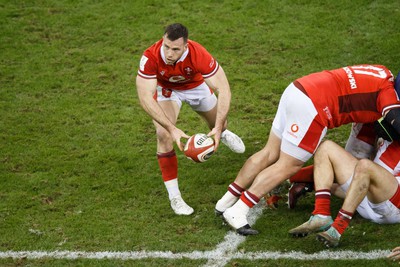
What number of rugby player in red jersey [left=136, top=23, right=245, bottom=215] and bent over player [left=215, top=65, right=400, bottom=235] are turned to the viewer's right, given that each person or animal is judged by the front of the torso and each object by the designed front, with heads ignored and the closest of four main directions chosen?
1

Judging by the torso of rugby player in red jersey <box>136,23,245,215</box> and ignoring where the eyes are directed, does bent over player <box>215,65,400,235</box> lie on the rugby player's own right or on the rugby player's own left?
on the rugby player's own left

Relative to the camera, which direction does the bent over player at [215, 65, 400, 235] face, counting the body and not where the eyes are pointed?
to the viewer's right

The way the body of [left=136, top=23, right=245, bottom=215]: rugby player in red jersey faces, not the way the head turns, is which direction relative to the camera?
toward the camera

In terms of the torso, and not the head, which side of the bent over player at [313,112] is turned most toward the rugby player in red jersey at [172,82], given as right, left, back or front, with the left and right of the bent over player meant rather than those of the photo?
back

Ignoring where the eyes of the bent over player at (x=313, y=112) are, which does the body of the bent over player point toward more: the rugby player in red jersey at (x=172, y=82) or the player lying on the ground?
the player lying on the ground

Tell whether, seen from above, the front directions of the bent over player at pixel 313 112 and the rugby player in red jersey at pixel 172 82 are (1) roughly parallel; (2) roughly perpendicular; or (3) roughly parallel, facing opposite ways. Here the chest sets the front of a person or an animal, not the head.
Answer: roughly perpendicular

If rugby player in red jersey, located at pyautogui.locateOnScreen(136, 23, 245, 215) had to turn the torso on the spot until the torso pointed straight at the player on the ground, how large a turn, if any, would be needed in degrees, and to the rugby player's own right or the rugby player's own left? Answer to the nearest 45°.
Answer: approximately 45° to the rugby player's own left
